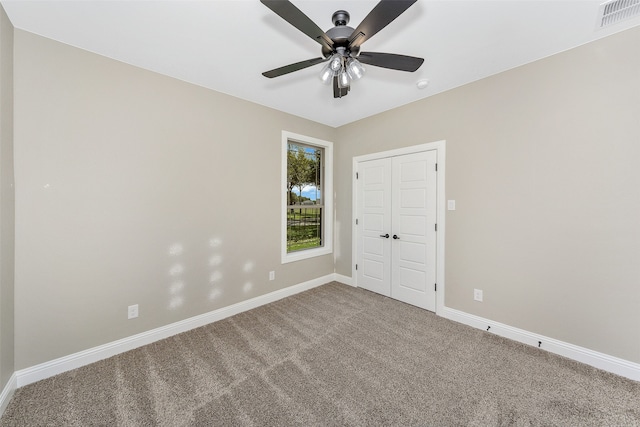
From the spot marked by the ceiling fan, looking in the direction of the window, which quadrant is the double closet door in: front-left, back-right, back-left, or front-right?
front-right

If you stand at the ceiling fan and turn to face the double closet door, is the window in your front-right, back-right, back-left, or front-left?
front-left

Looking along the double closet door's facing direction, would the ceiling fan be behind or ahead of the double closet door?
ahead

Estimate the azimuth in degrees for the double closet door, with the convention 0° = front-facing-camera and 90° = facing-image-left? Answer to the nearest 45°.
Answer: approximately 45°

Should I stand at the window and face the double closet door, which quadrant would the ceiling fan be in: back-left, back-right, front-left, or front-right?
front-right

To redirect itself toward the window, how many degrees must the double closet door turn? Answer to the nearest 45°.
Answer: approximately 45° to its right
